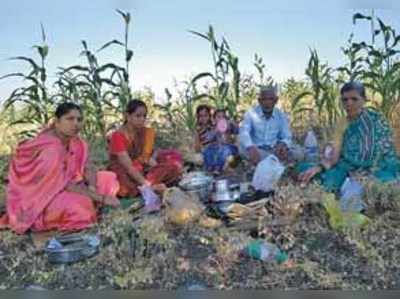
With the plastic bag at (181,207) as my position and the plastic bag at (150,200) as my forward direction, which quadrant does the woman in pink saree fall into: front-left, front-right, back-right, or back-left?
front-left

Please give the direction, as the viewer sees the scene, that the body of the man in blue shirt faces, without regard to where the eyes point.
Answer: toward the camera

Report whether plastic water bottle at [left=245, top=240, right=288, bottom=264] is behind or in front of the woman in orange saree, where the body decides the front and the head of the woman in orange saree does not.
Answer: in front

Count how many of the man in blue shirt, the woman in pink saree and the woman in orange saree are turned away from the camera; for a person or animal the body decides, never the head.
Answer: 0

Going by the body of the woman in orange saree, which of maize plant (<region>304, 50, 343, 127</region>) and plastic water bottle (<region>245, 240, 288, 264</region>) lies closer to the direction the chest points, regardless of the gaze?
the plastic water bottle

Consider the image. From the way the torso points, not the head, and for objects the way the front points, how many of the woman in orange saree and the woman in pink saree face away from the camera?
0

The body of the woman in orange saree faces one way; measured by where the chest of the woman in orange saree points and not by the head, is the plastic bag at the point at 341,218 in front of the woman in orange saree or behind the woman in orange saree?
in front

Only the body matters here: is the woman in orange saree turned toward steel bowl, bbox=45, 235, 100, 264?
no

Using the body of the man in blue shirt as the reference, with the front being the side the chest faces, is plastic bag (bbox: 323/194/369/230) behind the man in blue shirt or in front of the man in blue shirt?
in front

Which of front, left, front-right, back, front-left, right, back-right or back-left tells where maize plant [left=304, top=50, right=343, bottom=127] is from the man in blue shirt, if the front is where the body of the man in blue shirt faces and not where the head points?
back-left

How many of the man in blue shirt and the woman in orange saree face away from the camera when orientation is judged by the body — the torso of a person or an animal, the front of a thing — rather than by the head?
0

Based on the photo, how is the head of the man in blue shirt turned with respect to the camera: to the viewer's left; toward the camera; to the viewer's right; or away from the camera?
toward the camera

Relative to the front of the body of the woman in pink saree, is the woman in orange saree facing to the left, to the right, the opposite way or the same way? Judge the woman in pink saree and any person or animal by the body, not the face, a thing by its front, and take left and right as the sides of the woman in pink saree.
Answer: the same way

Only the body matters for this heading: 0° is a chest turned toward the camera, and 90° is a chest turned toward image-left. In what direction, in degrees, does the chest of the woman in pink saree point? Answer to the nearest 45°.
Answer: approximately 315°
